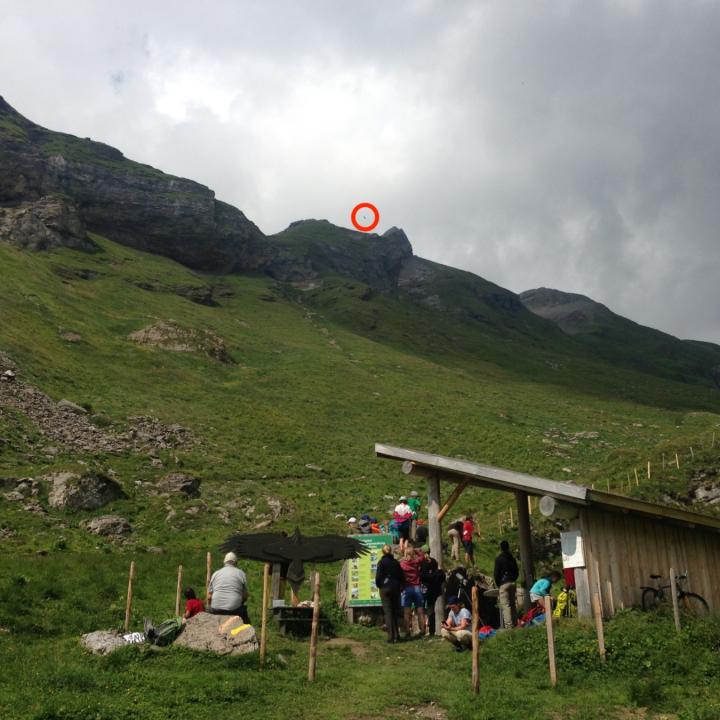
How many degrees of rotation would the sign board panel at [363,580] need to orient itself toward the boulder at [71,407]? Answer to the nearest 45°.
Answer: approximately 135° to its right

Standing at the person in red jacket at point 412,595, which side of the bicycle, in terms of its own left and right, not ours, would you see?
back

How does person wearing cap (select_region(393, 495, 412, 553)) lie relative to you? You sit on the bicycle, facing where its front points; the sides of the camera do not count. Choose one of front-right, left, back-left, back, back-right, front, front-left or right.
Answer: back-left

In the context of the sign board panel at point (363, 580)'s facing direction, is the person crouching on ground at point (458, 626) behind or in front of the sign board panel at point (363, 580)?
in front

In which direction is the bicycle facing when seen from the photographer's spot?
facing to the right of the viewer

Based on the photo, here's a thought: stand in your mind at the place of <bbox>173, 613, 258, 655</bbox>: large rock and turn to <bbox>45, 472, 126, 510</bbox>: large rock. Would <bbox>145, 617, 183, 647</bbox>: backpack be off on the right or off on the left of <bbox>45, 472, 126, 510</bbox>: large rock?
left

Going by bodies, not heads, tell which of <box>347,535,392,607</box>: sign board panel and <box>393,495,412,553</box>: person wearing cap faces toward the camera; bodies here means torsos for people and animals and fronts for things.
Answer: the sign board panel

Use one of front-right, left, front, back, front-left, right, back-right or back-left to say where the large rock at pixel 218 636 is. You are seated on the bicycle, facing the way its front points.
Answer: back-right

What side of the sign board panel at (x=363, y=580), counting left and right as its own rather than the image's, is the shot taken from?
front

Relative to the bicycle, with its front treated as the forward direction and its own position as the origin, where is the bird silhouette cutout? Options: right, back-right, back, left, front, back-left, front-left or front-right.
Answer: back

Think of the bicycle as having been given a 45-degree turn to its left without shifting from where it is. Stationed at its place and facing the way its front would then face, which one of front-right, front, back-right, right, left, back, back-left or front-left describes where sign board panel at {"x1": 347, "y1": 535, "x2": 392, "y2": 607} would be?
back-left
